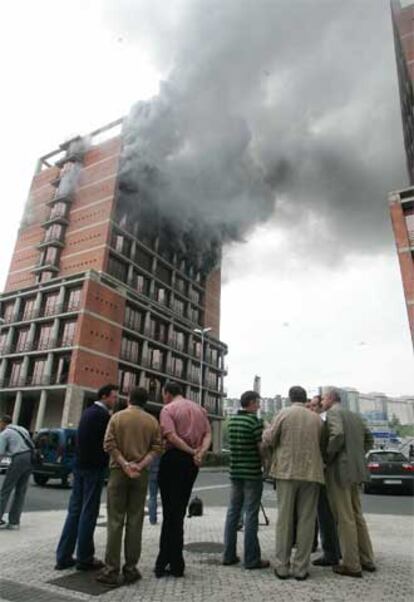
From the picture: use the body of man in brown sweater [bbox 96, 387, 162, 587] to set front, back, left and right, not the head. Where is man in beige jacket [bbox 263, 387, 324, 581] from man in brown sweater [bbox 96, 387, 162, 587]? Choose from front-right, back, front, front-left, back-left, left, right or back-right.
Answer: right

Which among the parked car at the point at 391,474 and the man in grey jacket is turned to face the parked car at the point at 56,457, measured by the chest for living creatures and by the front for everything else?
the man in grey jacket

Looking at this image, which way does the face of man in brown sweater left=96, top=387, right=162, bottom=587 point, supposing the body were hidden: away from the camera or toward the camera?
away from the camera

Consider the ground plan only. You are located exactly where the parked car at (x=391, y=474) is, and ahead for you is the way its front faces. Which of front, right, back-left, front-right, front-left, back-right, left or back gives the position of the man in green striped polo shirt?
back

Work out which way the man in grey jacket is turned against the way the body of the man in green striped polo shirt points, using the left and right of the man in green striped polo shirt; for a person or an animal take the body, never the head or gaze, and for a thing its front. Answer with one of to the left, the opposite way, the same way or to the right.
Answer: to the left

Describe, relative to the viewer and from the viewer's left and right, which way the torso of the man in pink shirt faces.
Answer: facing away from the viewer and to the left of the viewer

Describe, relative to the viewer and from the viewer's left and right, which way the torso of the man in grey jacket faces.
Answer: facing away from the viewer and to the left of the viewer

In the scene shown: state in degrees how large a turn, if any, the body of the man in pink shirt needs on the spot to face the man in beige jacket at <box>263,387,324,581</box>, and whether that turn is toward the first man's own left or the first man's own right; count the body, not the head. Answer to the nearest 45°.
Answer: approximately 135° to the first man's own right

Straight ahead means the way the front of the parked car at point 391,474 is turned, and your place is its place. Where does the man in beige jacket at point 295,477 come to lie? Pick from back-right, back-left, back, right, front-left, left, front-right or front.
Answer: back

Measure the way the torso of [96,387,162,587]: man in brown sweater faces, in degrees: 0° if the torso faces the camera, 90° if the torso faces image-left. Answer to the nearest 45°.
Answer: approximately 180°

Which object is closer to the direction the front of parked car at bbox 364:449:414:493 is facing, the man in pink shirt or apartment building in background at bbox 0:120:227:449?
the apartment building in background

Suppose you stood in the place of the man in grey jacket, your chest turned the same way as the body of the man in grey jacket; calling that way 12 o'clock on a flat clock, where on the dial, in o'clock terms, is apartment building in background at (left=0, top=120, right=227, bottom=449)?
The apartment building in background is roughly at 12 o'clock from the man in grey jacket.

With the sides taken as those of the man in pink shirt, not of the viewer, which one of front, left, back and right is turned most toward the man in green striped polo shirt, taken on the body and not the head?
right
